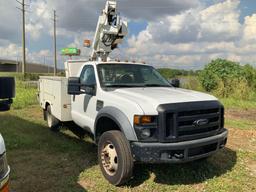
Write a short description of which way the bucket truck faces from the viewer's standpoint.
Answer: facing the viewer and to the right of the viewer

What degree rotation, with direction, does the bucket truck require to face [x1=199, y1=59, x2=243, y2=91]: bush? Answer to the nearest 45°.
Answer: approximately 135° to its left

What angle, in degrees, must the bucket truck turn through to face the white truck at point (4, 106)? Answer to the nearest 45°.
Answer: approximately 90° to its right
